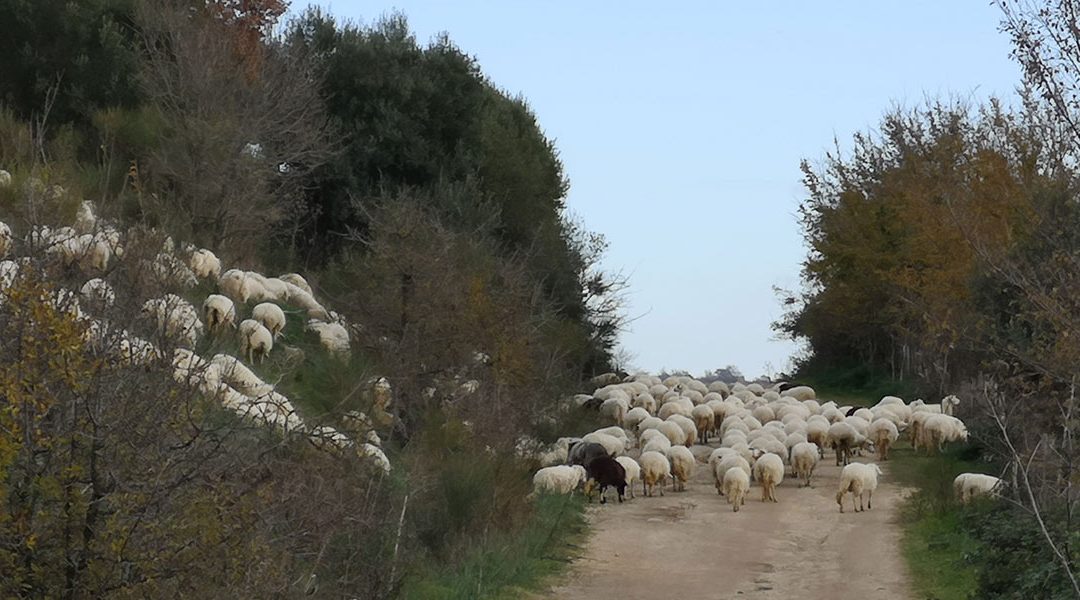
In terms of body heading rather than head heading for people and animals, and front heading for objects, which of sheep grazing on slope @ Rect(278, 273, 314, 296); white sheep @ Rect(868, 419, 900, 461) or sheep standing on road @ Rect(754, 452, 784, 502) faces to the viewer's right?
the sheep grazing on slope

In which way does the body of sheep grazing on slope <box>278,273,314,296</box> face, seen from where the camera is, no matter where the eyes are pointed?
to the viewer's right
